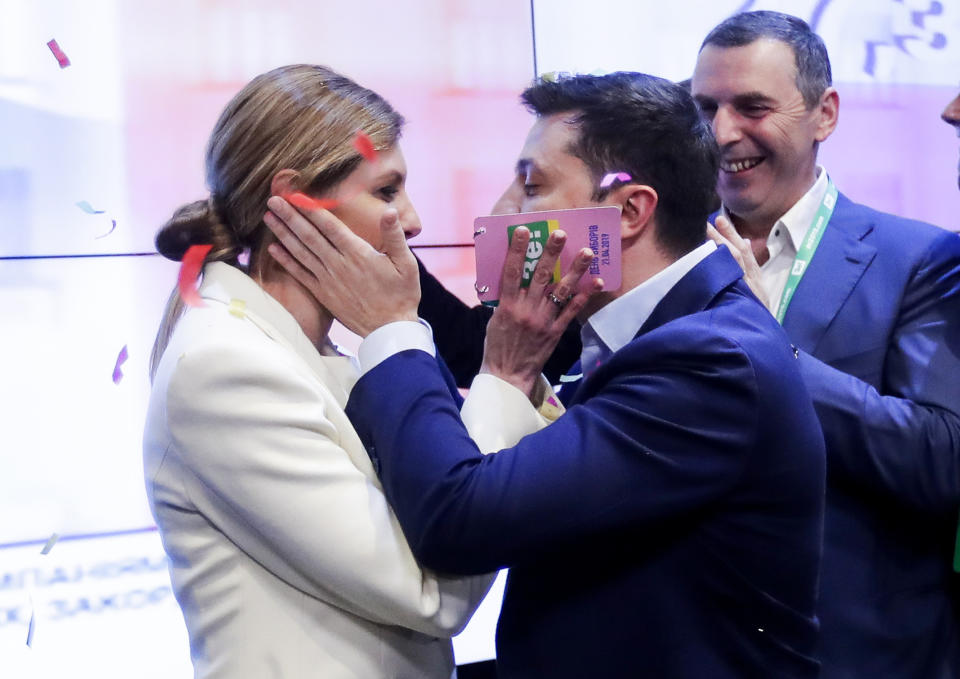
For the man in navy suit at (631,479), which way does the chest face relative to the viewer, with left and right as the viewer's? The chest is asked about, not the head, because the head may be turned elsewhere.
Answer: facing to the left of the viewer

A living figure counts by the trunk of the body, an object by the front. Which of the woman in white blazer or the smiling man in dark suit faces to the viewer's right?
the woman in white blazer

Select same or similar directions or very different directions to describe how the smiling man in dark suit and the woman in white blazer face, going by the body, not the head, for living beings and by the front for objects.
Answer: very different directions

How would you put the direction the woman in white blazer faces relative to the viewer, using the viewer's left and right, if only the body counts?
facing to the right of the viewer

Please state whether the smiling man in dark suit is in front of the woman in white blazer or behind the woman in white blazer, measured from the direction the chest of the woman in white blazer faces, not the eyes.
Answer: in front

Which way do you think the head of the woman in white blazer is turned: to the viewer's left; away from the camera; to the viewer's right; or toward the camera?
to the viewer's right

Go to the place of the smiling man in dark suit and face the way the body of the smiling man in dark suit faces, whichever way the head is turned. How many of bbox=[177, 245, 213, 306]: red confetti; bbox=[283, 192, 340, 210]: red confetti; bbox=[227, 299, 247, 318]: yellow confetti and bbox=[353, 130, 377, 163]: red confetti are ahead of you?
4

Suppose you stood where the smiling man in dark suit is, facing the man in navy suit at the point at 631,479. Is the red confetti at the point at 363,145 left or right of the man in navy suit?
right
